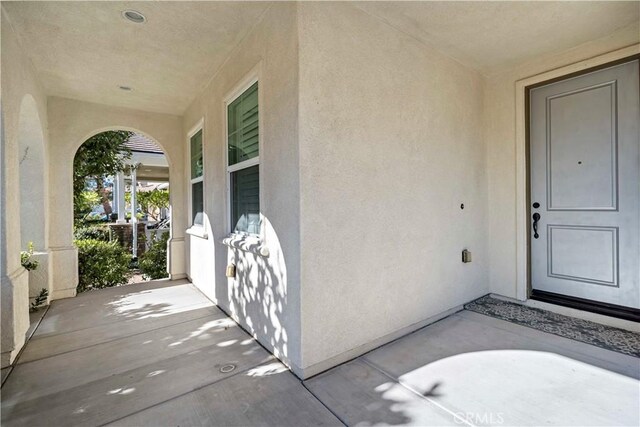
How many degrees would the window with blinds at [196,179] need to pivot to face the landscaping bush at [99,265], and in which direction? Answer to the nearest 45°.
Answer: approximately 45° to its right

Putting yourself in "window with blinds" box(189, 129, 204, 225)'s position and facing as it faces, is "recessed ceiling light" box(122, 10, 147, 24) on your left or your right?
on your left

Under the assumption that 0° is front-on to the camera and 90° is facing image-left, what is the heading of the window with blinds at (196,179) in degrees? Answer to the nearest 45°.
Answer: approximately 90°

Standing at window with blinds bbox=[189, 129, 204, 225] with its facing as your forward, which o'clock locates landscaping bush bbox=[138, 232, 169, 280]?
The landscaping bush is roughly at 2 o'clock from the window with blinds.

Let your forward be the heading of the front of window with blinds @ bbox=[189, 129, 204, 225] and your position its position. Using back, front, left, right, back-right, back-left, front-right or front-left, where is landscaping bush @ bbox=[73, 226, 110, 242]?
front-right

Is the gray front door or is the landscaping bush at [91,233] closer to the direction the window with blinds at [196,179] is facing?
the landscaping bush

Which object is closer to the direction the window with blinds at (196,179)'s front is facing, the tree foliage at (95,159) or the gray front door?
the tree foliage

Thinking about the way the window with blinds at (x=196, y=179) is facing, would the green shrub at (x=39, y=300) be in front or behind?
in front

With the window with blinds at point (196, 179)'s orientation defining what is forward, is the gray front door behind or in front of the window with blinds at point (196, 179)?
behind

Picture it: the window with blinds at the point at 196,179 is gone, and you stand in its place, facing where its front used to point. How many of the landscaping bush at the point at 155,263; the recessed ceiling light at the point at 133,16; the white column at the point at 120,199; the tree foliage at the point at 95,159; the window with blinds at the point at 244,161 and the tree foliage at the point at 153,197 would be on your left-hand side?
2

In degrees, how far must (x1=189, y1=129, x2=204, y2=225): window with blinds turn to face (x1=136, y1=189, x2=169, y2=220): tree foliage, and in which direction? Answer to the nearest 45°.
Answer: approximately 90° to its right
